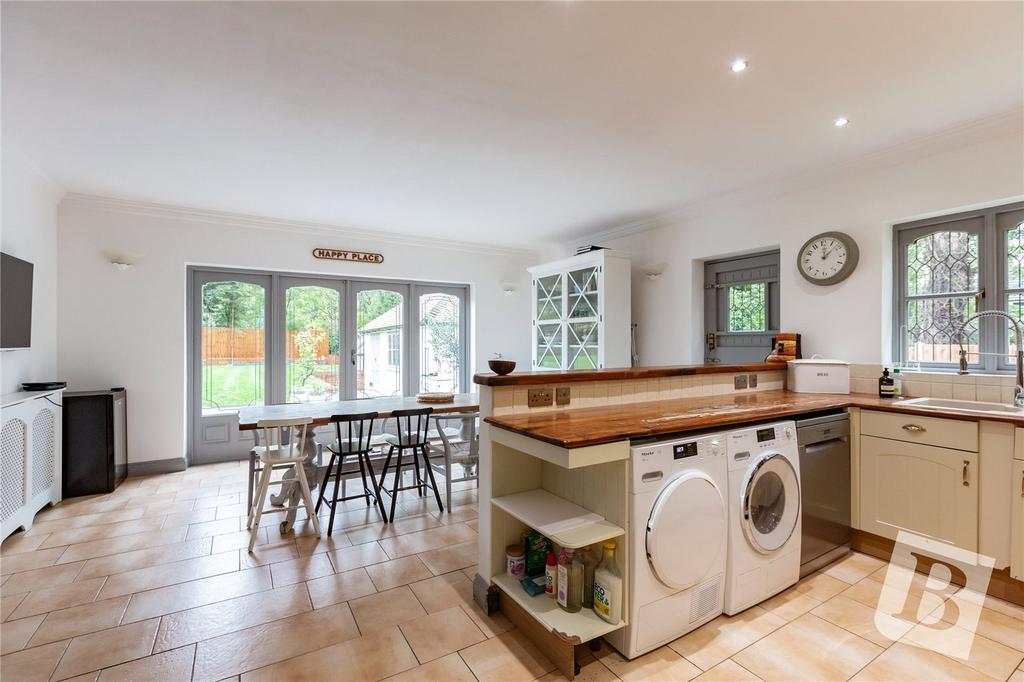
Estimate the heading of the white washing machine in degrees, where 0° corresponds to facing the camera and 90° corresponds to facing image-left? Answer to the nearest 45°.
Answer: approximately 315°

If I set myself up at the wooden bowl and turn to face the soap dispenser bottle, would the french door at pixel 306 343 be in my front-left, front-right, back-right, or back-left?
back-left

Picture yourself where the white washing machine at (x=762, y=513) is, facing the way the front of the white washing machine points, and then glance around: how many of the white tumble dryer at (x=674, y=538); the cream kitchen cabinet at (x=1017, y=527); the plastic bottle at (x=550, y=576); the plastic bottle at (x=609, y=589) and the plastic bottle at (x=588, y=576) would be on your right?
4

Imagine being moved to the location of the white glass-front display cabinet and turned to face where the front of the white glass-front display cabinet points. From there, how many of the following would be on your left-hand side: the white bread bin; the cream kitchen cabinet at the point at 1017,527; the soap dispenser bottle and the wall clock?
4

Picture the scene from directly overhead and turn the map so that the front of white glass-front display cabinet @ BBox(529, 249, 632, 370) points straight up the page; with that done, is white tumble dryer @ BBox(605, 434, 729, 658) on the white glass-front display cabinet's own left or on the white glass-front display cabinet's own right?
on the white glass-front display cabinet's own left
